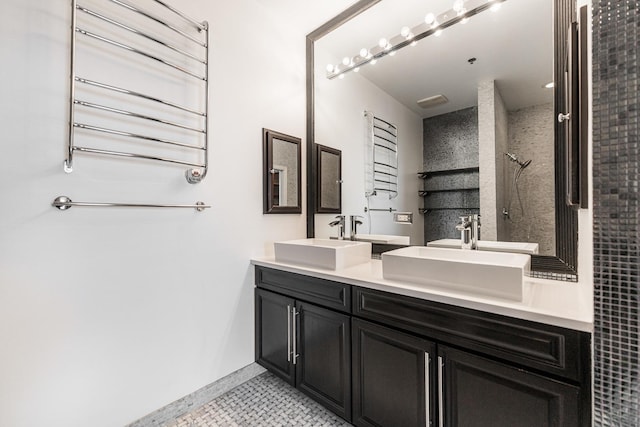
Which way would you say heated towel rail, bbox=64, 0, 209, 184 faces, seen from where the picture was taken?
facing the viewer and to the right of the viewer

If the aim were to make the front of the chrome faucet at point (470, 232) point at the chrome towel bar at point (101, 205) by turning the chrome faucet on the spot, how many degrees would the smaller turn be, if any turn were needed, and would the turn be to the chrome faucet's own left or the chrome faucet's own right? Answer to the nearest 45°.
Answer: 0° — it already faces it

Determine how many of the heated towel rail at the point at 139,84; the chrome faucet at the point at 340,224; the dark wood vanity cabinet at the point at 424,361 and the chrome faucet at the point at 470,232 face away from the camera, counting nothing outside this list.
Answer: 0

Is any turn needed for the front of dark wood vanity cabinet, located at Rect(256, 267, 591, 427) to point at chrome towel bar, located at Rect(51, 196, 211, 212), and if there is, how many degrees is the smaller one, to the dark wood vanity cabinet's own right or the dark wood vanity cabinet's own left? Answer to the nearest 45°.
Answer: approximately 45° to the dark wood vanity cabinet's own right

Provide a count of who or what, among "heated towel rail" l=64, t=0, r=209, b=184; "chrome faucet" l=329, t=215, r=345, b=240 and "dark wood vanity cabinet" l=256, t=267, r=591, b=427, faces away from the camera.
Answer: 0

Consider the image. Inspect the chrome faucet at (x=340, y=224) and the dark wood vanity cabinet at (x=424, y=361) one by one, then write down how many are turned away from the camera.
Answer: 0

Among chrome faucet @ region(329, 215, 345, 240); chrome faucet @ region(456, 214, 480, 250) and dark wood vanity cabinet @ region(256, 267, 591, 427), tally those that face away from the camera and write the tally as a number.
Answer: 0

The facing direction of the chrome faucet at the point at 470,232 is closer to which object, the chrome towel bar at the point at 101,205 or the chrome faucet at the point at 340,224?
the chrome towel bar

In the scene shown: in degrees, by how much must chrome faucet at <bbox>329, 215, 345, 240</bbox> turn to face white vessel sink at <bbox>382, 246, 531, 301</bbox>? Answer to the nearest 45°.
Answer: approximately 90° to its left

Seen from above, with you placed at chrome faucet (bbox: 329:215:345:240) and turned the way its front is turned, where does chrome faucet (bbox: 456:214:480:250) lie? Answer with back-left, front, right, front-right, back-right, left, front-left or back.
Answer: left

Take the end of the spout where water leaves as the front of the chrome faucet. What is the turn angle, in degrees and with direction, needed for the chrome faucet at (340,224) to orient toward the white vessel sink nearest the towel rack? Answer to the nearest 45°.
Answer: approximately 45° to its left

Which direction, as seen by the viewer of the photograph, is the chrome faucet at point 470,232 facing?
facing the viewer and to the left of the viewer

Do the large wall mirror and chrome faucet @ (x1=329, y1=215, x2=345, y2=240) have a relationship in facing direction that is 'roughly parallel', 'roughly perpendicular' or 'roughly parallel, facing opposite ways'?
roughly parallel
